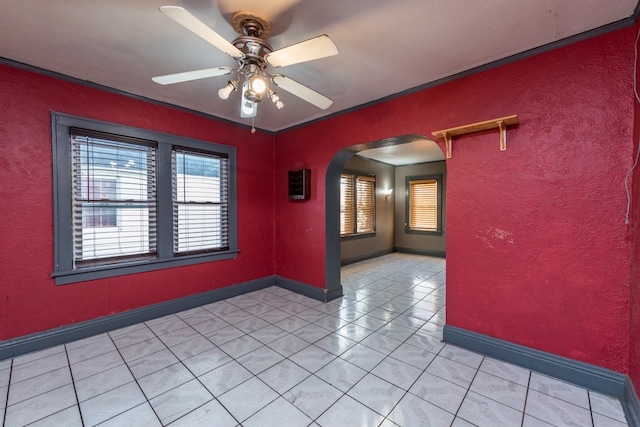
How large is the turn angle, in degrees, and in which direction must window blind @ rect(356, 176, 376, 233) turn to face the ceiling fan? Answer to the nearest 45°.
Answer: approximately 45° to its right

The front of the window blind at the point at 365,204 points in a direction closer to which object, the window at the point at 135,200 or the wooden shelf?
the wooden shelf

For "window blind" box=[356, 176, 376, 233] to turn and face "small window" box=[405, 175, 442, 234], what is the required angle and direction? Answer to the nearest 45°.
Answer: approximately 90° to its left

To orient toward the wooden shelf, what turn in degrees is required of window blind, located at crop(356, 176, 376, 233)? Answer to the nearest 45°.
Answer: approximately 45° to its right

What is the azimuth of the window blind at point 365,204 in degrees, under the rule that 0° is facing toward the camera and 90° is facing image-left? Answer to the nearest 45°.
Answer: approximately 315°

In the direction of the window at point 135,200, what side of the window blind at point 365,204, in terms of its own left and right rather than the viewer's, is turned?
right
